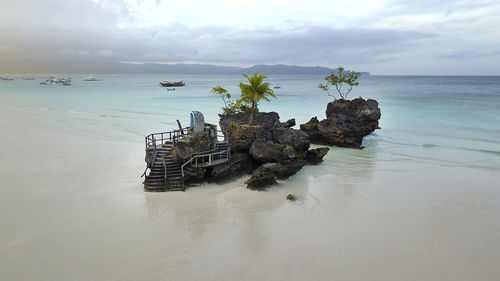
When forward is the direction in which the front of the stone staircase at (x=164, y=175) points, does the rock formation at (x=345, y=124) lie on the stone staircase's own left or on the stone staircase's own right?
on the stone staircase's own left

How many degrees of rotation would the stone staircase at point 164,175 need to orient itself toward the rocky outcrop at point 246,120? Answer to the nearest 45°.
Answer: approximately 135° to its left

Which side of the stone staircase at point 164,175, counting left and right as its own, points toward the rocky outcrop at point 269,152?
left

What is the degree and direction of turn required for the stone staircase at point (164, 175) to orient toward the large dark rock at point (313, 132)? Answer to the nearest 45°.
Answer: approximately 135° to its left

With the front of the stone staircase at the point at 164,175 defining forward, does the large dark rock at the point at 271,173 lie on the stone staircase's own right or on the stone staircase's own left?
on the stone staircase's own left

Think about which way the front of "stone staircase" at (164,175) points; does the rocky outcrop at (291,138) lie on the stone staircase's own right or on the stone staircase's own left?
on the stone staircase's own left

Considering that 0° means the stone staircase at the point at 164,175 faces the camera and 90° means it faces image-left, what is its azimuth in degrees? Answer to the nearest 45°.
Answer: approximately 0°
